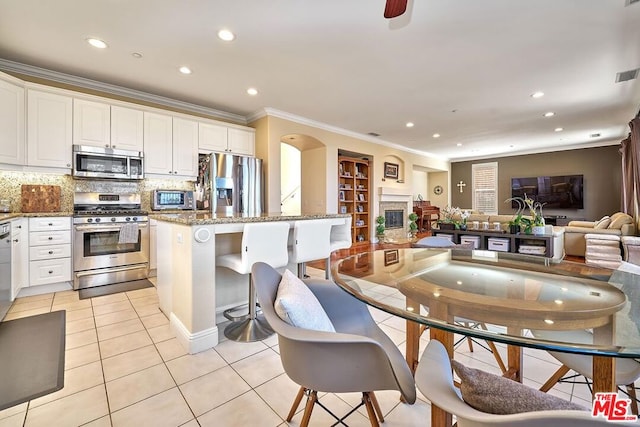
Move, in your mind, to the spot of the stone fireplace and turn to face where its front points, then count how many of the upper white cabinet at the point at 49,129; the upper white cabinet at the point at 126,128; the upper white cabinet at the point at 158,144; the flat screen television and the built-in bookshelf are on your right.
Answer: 4

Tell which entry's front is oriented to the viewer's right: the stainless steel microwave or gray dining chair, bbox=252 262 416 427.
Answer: the gray dining chair

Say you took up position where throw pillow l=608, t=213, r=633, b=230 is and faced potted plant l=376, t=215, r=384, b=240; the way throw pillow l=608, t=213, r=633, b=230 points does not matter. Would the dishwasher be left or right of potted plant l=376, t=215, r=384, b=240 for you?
left

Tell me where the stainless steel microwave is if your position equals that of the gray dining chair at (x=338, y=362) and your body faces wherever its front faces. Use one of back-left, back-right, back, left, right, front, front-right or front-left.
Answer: back-left

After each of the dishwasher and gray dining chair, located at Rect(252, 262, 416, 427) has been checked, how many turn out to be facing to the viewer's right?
2

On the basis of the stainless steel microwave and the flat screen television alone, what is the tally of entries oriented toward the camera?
2

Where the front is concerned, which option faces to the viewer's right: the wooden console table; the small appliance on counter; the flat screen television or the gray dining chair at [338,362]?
the gray dining chair

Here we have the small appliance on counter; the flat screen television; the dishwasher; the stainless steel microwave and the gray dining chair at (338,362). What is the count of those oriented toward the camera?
3

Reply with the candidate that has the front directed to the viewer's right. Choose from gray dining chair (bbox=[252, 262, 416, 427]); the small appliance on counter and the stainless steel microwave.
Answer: the gray dining chair

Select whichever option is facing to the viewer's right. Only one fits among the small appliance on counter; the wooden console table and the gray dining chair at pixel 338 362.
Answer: the gray dining chair

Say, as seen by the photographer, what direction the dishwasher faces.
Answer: facing to the right of the viewer
